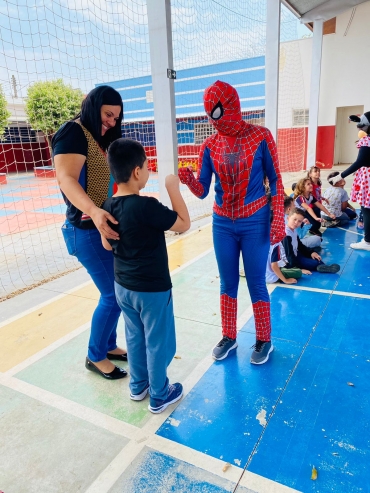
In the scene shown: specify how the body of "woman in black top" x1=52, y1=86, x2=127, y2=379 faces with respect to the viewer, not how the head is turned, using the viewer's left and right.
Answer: facing to the right of the viewer

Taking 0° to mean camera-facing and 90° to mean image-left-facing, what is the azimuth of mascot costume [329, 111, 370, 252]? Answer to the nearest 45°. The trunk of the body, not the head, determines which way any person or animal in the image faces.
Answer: approximately 90°

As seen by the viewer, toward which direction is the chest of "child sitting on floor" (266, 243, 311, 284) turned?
to the viewer's right

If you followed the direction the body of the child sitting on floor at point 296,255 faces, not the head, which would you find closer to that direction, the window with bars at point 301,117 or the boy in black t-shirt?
the boy in black t-shirt

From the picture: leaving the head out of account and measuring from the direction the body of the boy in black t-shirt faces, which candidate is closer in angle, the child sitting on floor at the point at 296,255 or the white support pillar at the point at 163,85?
the child sitting on floor

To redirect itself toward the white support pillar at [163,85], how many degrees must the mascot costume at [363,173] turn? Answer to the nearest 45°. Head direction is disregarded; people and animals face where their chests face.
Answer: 0° — it already faces it

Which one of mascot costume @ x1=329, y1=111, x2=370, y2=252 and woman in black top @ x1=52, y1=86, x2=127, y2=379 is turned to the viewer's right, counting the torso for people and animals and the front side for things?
the woman in black top

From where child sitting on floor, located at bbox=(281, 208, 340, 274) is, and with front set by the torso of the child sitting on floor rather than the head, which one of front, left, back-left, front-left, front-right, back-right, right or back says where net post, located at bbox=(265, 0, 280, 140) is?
back-left

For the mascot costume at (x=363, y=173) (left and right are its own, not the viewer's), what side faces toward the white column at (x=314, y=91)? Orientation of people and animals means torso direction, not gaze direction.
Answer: right

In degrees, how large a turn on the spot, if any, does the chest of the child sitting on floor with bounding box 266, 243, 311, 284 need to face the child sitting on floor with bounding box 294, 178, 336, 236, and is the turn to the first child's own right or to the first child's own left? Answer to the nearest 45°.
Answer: approximately 90° to the first child's own left
